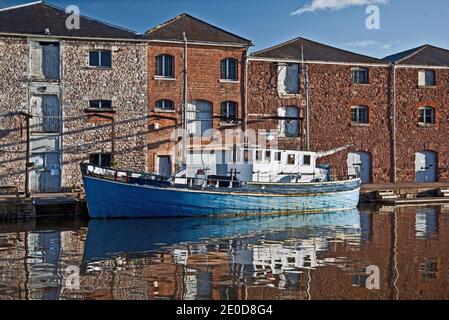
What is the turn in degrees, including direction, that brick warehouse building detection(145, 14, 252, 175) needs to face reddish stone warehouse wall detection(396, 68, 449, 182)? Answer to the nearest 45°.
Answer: approximately 90° to its left

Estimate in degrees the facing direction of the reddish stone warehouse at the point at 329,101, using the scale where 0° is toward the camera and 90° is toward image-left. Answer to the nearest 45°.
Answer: approximately 0°

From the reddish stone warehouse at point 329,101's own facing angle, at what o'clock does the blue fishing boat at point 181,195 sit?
The blue fishing boat is roughly at 1 o'clock from the reddish stone warehouse.

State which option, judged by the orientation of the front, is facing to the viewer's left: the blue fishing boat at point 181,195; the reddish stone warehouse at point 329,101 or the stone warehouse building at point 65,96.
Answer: the blue fishing boat

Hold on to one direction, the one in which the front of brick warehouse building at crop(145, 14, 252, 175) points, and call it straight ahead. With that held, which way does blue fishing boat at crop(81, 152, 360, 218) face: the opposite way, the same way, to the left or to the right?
to the right

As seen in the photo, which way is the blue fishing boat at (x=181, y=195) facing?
to the viewer's left

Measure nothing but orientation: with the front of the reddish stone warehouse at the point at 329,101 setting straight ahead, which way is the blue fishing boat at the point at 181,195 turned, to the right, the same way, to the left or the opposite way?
to the right

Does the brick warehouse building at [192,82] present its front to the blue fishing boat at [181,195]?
yes

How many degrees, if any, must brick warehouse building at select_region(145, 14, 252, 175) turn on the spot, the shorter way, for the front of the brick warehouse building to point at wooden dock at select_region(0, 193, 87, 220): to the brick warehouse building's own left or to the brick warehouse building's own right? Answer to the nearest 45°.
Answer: approximately 45° to the brick warehouse building's own right

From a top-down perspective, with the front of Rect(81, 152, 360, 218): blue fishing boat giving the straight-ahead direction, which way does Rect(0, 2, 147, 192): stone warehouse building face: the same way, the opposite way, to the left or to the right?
to the left

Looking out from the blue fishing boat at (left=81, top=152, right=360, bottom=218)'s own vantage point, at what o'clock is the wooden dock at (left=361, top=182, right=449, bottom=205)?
The wooden dock is roughly at 5 o'clock from the blue fishing boat.

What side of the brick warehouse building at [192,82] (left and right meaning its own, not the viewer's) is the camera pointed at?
front

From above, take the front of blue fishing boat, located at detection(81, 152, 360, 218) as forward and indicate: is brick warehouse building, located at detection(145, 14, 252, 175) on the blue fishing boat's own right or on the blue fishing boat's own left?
on the blue fishing boat's own right

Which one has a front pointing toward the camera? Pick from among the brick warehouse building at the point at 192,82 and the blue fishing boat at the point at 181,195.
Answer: the brick warehouse building

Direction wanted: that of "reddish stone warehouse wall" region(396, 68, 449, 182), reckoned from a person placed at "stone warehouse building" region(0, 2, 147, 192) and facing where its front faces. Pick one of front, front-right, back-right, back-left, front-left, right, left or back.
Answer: left

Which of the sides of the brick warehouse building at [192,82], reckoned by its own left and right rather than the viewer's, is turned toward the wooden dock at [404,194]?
left

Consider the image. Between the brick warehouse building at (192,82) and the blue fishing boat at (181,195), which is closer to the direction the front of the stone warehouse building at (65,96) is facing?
the blue fishing boat
